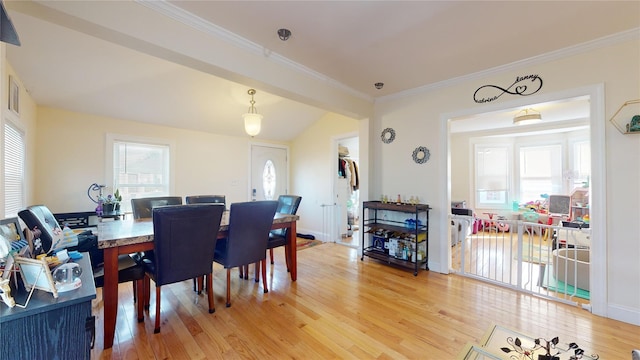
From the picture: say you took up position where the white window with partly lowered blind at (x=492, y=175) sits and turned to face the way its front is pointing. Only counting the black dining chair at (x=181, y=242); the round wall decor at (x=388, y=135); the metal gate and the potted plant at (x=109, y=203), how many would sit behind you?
0

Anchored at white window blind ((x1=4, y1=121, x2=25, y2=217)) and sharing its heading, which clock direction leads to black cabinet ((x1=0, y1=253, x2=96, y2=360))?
The black cabinet is roughly at 3 o'clock from the white window blind.

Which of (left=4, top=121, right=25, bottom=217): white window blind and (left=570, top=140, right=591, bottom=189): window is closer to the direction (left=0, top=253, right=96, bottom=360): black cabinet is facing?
the window

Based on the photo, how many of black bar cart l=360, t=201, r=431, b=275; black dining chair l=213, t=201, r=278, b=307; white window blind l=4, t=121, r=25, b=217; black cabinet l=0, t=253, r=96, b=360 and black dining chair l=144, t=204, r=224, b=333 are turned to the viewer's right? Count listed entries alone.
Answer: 2

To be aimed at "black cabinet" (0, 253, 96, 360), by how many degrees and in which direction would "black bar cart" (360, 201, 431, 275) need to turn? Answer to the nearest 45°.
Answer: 0° — it already faces it

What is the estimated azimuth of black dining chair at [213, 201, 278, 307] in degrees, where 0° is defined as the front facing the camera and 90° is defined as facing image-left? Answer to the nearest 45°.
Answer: approximately 135°

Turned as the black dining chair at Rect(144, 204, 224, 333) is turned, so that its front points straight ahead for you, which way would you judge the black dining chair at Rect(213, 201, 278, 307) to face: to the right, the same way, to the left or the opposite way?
the same way

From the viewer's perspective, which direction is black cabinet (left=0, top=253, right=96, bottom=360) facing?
to the viewer's right

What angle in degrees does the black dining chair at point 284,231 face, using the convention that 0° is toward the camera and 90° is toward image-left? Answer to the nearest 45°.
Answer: approximately 45°

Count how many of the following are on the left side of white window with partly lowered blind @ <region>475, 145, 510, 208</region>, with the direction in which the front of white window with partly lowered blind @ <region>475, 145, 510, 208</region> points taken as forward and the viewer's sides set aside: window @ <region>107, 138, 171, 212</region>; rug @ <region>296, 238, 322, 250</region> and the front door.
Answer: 0

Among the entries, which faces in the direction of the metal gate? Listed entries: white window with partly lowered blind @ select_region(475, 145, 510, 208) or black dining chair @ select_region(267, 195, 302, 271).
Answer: the white window with partly lowered blind

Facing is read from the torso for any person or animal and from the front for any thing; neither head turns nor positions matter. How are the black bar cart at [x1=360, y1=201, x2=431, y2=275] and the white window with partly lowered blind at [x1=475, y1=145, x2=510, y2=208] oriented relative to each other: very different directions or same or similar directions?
same or similar directions

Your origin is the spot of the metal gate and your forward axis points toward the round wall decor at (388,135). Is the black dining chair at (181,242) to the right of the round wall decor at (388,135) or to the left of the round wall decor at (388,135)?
left

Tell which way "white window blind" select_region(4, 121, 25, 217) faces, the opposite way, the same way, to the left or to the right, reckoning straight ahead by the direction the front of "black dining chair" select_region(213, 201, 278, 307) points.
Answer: to the right

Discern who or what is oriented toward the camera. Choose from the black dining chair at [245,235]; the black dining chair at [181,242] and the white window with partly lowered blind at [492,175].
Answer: the white window with partly lowered blind

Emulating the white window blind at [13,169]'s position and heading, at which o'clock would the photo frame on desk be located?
The photo frame on desk is roughly at 3 o'clock from the white window blind.

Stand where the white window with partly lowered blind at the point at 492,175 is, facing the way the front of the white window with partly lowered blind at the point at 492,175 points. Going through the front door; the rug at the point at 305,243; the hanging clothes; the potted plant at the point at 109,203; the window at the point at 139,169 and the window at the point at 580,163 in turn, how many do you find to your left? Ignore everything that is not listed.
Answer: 1

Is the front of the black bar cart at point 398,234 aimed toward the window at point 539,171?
no

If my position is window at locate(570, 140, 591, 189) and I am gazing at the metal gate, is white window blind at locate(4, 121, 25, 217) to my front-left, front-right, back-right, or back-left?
front-right

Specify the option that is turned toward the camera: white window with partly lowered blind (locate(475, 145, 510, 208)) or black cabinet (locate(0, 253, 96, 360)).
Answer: the white window with partly lowered blind

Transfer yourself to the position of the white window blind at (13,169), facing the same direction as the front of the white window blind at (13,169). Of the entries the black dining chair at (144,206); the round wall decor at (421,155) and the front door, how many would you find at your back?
0

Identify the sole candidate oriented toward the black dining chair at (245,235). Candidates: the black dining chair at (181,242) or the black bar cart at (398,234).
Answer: the black bar cart

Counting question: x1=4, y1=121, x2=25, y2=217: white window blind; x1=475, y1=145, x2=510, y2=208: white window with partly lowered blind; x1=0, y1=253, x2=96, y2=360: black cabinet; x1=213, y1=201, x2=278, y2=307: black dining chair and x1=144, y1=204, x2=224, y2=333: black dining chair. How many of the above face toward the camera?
1
